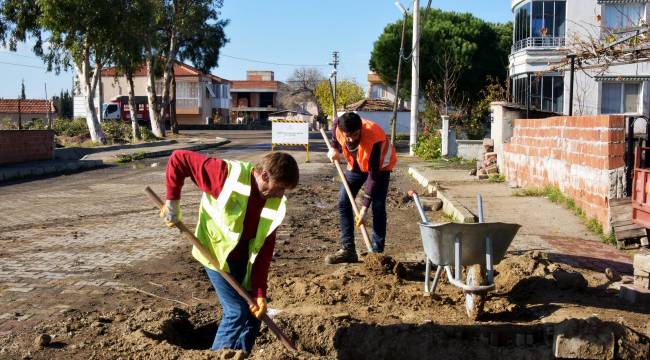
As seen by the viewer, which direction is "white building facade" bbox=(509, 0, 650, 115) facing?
toward the camera

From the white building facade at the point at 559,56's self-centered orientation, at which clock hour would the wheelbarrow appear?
The wheelbarrow is roughly at 12 o'clock from the white building facade.

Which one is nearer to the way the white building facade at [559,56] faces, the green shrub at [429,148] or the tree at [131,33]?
the green shrub

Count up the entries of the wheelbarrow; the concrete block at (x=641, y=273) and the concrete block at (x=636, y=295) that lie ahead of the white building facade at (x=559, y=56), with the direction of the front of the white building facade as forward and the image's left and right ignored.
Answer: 3

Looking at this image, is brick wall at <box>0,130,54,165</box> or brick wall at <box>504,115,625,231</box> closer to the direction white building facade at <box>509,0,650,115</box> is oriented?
the brick wall at <box>504,115,625,231</box>

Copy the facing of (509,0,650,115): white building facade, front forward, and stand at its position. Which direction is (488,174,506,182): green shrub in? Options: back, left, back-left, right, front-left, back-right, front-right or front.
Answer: front

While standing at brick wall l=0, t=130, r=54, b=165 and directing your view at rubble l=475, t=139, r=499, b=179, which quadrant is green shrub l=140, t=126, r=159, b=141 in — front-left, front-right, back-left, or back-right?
back-left

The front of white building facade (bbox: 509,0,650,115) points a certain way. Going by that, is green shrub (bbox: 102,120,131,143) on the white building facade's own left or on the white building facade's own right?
on the white building facade's own right

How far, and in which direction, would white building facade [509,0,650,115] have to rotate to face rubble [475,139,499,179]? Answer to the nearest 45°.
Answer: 0° — it already faces it

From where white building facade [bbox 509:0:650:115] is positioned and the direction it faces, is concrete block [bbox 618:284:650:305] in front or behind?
in front

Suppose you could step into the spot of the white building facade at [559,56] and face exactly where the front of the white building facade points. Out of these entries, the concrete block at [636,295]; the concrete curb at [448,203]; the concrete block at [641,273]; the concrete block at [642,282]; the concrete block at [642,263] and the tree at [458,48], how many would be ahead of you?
5

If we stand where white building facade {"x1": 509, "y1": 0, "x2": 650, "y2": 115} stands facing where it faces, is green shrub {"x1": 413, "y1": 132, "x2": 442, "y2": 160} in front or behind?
in front

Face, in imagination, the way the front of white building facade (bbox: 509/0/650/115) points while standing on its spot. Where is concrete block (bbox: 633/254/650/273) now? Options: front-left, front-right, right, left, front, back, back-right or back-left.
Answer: front

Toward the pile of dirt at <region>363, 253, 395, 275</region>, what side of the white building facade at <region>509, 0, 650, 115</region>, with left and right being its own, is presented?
front

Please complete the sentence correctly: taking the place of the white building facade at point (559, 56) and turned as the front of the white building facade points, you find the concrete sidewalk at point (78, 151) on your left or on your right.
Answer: on your right

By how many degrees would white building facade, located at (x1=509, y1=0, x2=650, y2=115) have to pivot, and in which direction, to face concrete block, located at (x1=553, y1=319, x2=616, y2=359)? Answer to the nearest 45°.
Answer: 0° — it already faces it

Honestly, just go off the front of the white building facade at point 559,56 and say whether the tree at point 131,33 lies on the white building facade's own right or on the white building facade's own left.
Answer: on the white building facade's own right

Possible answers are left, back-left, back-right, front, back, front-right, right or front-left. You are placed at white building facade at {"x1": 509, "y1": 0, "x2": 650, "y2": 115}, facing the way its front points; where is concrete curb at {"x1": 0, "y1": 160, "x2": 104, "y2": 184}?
front-right

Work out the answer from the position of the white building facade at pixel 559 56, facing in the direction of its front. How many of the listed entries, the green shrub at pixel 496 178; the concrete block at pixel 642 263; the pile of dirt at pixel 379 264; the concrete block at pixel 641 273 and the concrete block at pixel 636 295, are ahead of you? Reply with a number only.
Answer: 5
